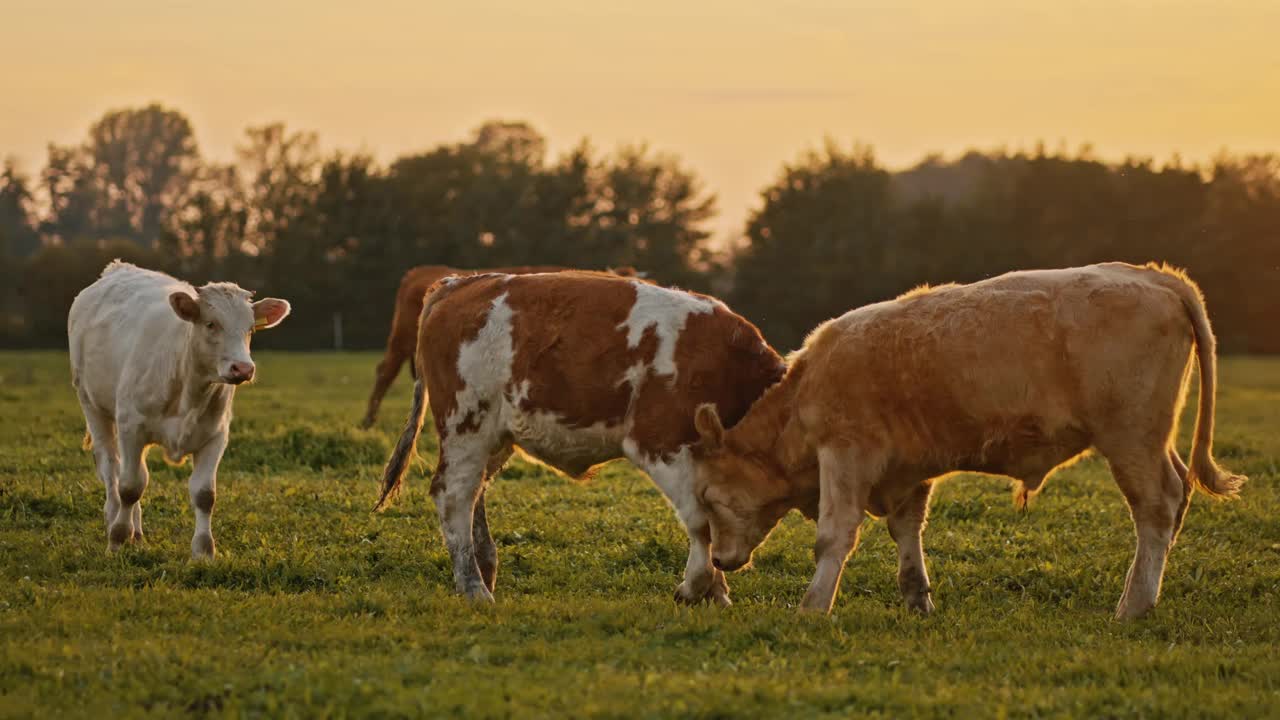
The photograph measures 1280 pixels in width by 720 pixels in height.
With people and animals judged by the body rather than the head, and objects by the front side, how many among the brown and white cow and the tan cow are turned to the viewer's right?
1

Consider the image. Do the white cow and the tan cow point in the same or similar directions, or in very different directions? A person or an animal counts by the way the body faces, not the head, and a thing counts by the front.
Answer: very different directions

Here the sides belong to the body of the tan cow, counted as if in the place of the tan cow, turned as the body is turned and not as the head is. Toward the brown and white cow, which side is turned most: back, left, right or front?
front

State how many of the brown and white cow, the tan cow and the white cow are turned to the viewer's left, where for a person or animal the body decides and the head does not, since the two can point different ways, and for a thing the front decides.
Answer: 1

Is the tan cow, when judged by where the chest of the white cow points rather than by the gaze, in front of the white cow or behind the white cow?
in front

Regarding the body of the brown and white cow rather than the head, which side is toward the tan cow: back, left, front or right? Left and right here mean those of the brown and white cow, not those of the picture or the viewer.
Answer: front

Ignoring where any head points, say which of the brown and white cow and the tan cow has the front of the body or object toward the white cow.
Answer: the tan cow

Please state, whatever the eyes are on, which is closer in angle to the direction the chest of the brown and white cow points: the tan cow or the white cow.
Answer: the tan cow

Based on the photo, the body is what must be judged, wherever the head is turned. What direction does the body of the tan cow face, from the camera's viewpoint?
to the viewer's left

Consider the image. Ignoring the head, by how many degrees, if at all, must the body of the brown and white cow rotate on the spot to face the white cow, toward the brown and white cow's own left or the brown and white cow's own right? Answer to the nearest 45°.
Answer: approximately 135° to the brown and white cow's own left

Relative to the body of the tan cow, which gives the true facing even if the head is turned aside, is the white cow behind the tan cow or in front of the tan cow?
in front

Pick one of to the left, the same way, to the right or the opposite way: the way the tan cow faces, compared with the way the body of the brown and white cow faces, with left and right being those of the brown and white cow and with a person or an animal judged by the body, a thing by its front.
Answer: the opposite way

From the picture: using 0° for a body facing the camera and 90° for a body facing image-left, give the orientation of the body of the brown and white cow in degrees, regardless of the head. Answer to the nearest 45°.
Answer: approximately 270°

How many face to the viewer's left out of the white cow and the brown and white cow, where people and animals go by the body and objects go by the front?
0
